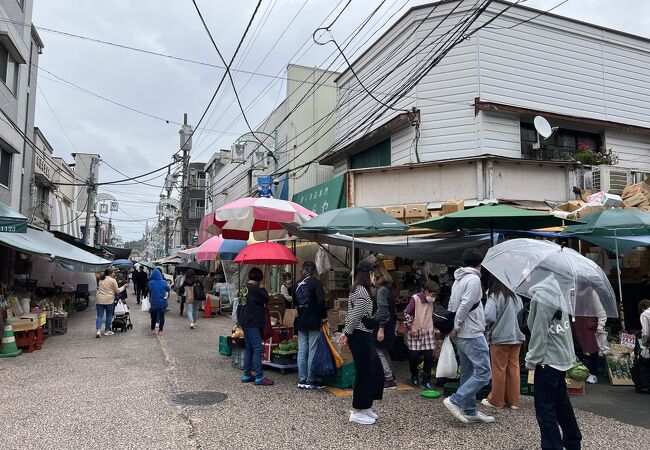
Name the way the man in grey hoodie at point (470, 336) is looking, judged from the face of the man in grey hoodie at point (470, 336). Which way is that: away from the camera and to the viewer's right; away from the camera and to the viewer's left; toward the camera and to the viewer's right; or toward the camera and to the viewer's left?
away from the camera and to the viewer's right

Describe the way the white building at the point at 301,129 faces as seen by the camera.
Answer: facing the viewer and to the left of the viewer

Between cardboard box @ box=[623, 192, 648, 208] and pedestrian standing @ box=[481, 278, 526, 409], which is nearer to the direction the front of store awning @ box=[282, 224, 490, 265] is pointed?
the pedestrian standing

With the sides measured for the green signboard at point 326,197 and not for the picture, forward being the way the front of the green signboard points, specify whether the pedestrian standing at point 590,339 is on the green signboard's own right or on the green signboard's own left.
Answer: on the green signboard's own left

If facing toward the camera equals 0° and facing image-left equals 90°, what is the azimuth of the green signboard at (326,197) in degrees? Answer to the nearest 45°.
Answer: approximately 45°

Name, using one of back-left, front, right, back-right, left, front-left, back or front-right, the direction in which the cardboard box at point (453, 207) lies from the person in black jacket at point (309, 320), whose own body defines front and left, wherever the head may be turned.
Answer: front

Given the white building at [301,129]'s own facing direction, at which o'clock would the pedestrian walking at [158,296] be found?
The pedestrian walking is roughly at 12 o'clock from the white building.

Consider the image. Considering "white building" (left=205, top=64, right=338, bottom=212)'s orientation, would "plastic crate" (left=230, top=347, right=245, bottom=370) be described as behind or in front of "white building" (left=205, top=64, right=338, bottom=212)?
in front

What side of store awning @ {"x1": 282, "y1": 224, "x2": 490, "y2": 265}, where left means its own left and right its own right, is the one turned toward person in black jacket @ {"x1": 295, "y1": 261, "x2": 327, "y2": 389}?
front

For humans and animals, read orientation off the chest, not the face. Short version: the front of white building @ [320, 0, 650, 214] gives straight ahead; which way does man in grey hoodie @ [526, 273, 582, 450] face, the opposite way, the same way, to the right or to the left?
to the right

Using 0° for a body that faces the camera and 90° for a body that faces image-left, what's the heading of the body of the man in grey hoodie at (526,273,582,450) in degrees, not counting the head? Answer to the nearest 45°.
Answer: approximately 135°

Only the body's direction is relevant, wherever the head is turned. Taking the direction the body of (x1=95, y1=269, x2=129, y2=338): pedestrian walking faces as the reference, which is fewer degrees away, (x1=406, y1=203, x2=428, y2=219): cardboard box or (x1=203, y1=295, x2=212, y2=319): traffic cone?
the traffic cone

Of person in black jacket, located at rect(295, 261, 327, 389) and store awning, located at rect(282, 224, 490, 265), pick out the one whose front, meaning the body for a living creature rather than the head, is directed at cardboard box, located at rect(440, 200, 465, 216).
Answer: the person in black jacket

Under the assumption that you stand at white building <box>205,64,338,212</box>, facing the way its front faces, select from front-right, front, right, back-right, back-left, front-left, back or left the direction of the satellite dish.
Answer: left

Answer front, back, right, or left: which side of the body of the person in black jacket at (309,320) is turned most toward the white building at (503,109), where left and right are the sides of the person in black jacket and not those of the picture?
front
